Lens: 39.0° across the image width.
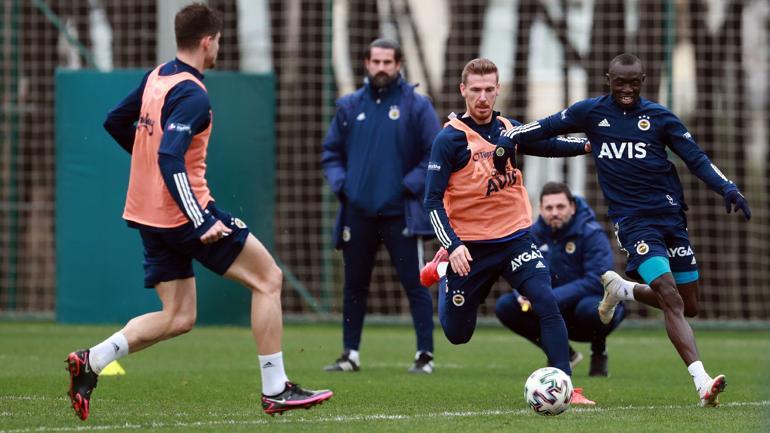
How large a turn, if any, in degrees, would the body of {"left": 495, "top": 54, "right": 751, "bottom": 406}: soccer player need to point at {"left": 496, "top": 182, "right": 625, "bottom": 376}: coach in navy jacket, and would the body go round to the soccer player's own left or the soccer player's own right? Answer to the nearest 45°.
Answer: approximately 180°

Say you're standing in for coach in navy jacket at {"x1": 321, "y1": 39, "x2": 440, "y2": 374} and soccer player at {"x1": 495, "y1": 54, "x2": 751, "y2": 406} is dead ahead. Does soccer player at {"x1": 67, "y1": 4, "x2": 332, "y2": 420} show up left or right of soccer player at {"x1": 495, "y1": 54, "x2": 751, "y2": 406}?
right

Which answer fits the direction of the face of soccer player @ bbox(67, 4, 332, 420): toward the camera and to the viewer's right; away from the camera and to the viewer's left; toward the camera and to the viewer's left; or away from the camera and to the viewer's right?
away from the camera and to the viewer's right

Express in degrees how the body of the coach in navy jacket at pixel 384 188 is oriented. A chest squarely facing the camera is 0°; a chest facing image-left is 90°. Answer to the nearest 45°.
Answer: approximately 0°

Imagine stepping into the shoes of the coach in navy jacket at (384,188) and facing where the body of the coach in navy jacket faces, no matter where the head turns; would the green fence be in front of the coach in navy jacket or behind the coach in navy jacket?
behind

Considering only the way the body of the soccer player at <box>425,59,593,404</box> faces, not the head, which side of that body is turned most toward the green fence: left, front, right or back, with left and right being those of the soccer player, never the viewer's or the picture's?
back

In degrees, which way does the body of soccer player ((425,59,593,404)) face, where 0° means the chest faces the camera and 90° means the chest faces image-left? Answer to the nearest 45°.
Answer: approximately 315°

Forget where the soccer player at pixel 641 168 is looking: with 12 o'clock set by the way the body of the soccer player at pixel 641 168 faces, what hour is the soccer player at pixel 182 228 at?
the soccer player at pixel 182 228 is roughly at 2 o'clock from the soccer player at pixel 641 168.

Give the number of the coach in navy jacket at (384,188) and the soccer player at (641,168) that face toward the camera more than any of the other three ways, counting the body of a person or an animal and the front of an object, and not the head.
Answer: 2

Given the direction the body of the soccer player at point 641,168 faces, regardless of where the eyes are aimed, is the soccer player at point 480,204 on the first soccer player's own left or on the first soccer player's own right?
on the first soccer player's own right
